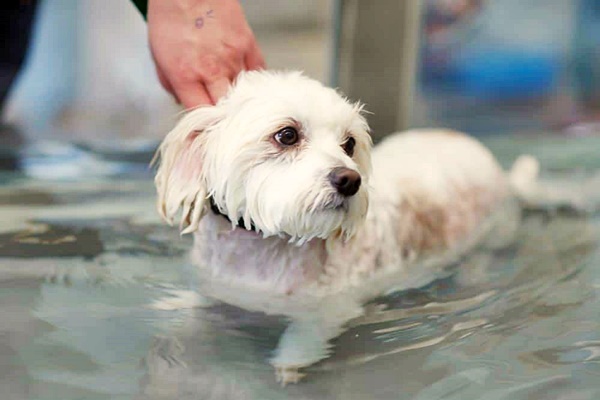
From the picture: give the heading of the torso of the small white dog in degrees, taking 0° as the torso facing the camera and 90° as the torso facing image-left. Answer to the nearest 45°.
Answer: approximately 45°
